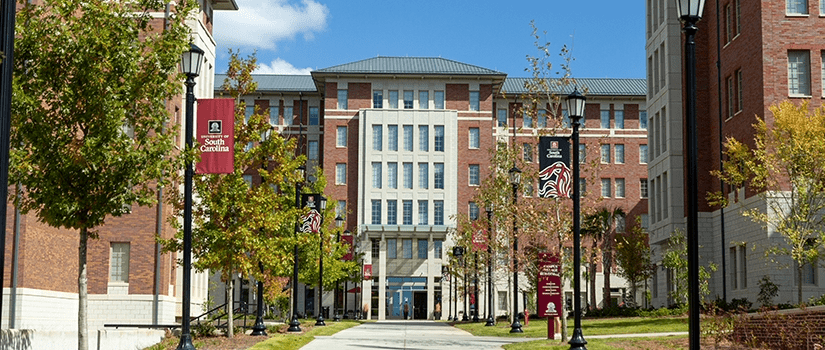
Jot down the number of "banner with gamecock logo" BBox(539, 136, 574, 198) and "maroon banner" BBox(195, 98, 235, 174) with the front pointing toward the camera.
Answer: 2

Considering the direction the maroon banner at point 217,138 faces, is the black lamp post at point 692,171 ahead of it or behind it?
ahead

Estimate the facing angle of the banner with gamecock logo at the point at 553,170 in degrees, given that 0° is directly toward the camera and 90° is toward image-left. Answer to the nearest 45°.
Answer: approximately 0°

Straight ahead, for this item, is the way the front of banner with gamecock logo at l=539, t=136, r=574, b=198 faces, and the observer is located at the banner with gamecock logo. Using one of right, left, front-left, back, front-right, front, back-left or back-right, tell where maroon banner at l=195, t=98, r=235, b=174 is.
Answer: front-right

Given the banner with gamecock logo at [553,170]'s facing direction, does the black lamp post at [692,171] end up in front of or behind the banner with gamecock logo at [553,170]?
in front

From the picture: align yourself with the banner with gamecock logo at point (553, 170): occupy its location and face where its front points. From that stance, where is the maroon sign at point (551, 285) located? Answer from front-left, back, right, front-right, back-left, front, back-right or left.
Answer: back

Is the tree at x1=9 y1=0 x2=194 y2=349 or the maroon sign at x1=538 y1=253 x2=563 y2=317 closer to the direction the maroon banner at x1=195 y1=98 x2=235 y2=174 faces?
the tree

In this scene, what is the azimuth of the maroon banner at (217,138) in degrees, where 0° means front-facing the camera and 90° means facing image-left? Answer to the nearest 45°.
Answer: approximately 0°

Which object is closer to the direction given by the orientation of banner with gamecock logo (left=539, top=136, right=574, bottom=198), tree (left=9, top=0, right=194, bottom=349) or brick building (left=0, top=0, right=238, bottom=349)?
the tree
